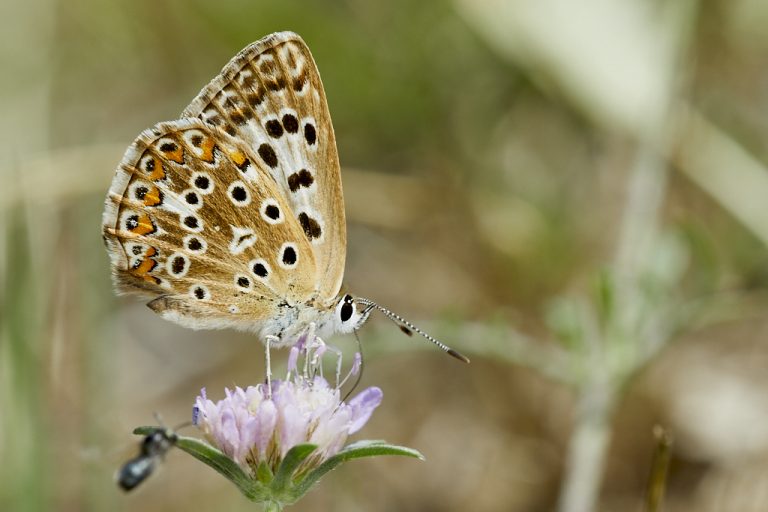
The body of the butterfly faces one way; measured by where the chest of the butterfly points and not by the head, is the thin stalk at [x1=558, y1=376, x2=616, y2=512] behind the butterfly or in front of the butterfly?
in front

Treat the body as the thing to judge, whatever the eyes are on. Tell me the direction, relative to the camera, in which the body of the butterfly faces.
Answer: to the viewer's right
